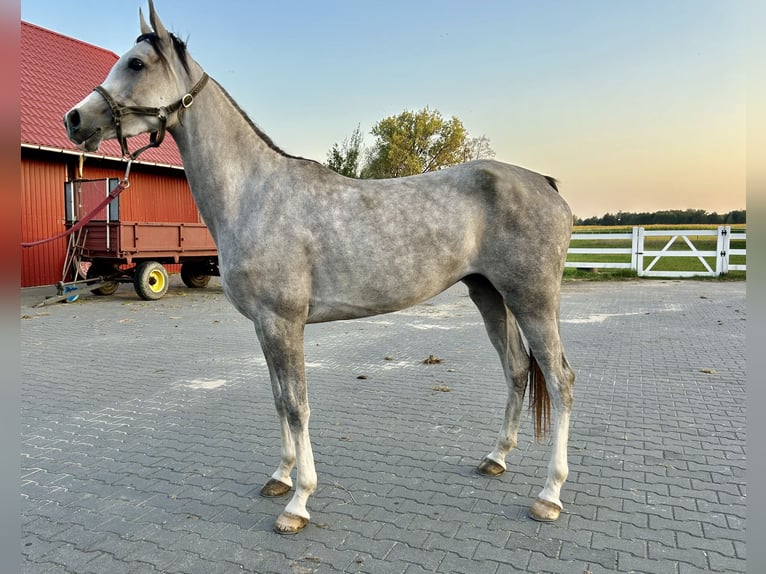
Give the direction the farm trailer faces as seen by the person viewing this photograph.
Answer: facing the viewer and to the left of the viewer

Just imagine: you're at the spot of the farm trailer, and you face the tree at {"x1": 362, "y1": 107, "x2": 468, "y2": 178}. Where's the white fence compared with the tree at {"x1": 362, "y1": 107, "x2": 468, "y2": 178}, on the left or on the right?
right

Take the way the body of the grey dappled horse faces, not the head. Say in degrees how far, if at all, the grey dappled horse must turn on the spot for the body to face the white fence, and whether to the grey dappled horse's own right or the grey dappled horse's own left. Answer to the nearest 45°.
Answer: approximately 135° to the grey dappled horse's own right

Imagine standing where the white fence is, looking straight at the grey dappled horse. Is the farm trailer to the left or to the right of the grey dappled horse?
right

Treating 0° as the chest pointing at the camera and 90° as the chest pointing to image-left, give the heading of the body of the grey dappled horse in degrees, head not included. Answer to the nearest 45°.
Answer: approximately 90°

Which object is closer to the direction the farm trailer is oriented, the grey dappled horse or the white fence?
the grey dappled horse

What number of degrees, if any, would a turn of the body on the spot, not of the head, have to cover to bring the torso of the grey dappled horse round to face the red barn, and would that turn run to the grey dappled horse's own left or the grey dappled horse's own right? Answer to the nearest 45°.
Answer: approximately 45° to the grey dappled horse's own right

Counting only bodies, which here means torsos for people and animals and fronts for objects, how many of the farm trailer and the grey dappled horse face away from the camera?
0

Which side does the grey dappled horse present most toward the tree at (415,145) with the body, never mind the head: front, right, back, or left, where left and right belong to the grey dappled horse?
right
